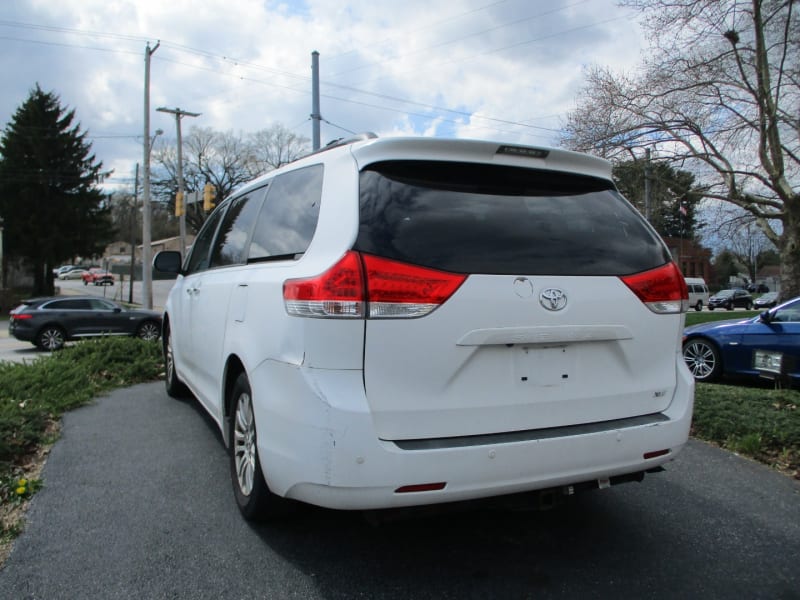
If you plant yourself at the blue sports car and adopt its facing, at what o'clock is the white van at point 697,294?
The white van is roughly at 3 o'clock from the blue sports car.

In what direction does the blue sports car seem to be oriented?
to the viewer's left

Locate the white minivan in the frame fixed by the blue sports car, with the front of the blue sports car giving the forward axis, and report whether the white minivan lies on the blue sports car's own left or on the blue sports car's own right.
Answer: on the blue sports car's own left

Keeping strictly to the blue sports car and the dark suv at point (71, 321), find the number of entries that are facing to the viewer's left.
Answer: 1

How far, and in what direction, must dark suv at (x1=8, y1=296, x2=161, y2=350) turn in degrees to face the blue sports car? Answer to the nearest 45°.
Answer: approximately 45° to its right

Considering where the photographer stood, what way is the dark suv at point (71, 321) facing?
facing to the right of the viewer

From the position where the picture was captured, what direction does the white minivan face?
facing away from the viewer and to the left of the viewer
